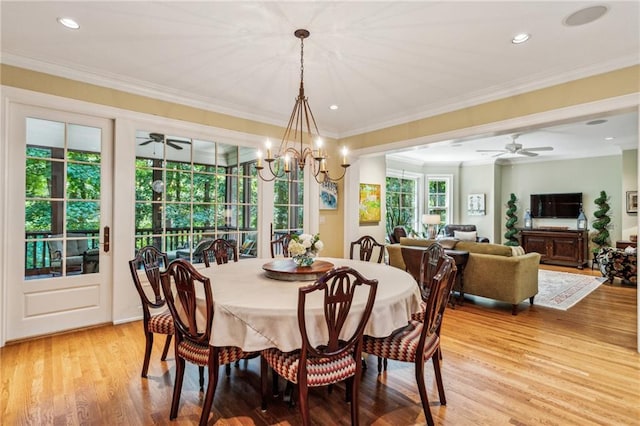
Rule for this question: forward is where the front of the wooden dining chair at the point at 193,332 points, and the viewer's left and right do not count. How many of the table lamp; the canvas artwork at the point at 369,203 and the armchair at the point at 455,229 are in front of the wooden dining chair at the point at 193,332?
3

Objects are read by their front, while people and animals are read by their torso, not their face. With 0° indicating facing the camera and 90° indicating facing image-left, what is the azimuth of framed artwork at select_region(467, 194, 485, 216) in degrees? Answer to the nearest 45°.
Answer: approximately 0°

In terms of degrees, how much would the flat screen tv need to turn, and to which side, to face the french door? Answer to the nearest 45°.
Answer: approximately 45° to its right

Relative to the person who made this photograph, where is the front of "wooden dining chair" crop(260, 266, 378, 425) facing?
facing away from the viewer and to the left of the viewer

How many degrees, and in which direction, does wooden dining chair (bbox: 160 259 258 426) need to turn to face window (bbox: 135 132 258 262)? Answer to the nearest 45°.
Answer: approximately 45° to its left

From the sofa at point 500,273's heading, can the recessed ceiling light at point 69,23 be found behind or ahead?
behind

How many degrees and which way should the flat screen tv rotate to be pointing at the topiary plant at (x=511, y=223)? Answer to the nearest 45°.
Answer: approximately 90° to its right

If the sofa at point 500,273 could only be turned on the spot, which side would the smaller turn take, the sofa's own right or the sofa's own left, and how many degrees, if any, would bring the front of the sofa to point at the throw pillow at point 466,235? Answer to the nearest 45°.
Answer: approximately 45° to the sofa's own left

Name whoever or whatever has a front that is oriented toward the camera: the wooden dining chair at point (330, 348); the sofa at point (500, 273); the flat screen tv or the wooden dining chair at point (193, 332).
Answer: the flat screen tv

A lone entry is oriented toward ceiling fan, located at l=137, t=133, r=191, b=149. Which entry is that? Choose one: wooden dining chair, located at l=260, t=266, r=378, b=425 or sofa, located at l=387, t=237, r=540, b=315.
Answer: the wooden dining chair
